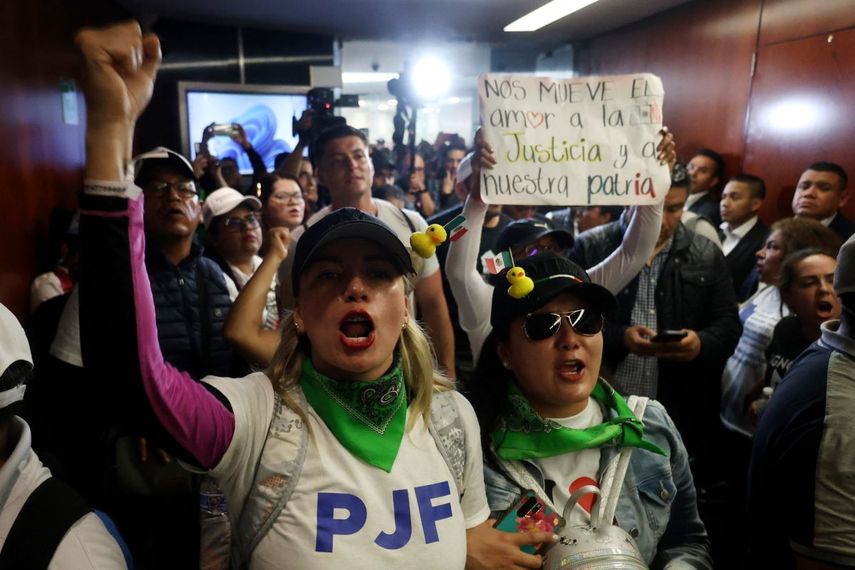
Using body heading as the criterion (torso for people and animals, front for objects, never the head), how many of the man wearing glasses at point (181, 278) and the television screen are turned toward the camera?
2

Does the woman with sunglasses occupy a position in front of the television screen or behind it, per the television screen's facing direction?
in front

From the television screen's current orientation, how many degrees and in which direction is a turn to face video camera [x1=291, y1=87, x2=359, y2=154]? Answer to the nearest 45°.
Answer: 0° — it already faces it

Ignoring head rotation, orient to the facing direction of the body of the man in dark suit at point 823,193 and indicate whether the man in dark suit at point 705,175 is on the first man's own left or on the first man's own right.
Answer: on the first man's own right

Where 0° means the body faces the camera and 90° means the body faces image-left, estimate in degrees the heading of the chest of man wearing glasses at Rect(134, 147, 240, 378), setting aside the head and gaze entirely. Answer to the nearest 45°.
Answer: approximately 0°

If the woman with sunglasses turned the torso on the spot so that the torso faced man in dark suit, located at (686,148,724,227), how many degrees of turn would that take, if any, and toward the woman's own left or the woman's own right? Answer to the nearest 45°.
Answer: approximately 135° to the woman's own left

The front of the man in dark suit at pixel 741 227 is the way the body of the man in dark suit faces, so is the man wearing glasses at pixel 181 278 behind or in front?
in front

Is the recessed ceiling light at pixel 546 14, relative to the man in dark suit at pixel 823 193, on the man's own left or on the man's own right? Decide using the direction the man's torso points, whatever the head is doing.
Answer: on the man's own right

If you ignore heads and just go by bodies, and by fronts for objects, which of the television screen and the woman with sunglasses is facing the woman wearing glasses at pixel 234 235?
the television screen

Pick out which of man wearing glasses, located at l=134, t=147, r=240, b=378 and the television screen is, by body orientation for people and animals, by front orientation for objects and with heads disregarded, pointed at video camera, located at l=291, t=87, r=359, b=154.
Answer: the television screen

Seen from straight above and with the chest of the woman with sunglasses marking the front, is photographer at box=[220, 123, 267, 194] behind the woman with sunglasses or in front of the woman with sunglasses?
behind
